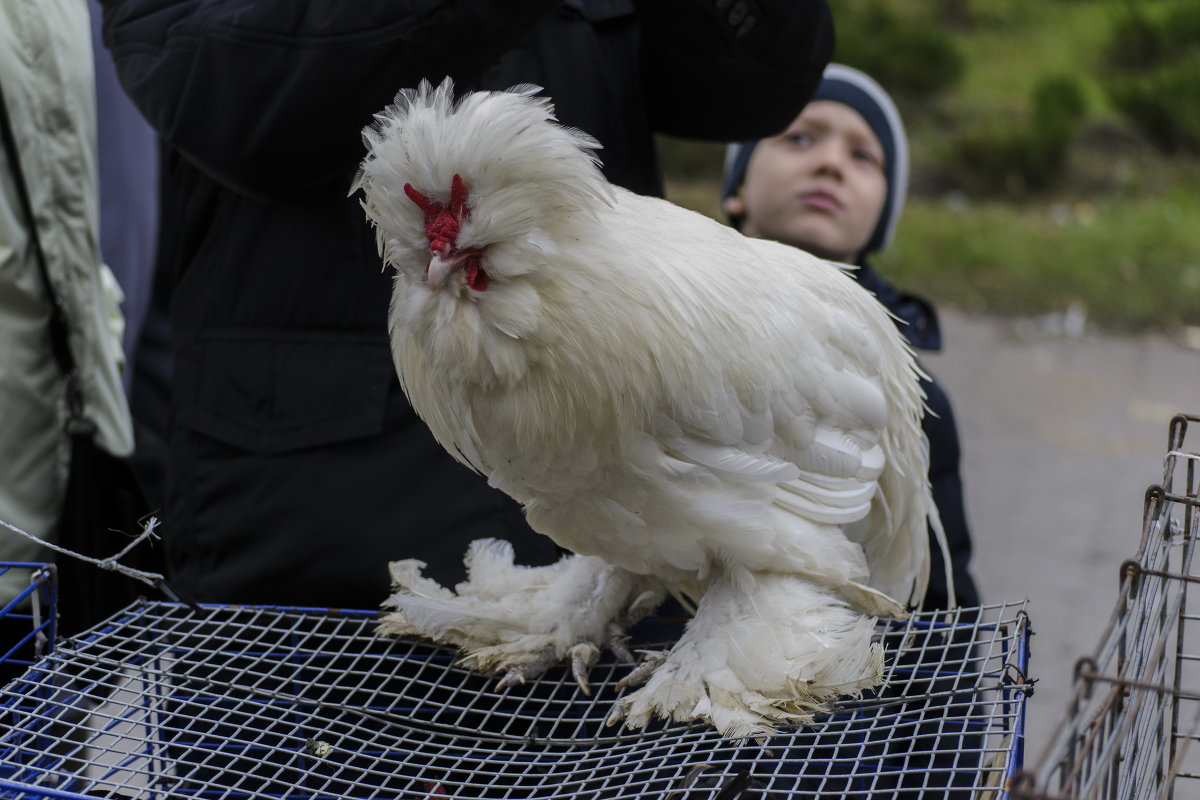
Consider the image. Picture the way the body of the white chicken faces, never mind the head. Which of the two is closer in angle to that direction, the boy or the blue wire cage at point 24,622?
the blue wire cage

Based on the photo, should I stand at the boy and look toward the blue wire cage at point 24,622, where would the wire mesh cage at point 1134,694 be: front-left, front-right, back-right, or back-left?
front-left

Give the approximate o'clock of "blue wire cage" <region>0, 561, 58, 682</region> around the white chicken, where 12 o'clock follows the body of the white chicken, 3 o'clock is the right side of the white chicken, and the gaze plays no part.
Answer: The blue wire cage is roughly at 2 o'clock from the white chicken.

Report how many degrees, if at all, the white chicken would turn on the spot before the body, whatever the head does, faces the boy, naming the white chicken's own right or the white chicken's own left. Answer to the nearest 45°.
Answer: approximately 135° to the white chicken's own right

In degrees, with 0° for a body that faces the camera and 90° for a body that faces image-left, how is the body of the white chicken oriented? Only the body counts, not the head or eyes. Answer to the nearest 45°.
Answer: approximately 45°
